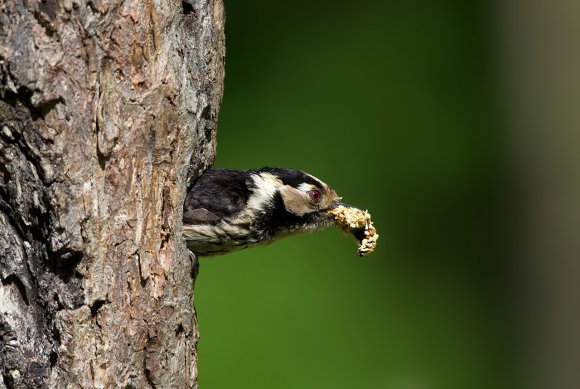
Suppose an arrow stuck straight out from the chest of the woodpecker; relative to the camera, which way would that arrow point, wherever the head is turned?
to the viewer's right
